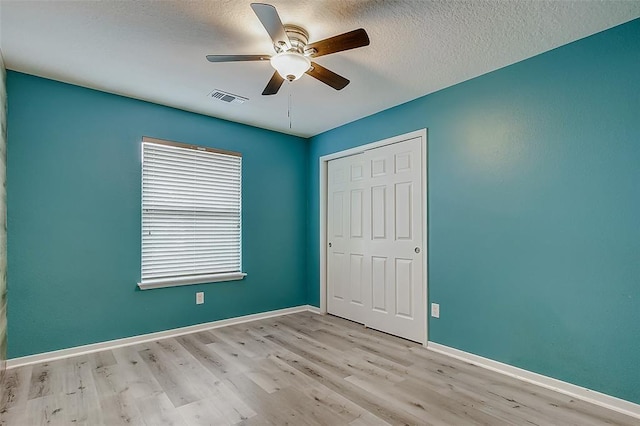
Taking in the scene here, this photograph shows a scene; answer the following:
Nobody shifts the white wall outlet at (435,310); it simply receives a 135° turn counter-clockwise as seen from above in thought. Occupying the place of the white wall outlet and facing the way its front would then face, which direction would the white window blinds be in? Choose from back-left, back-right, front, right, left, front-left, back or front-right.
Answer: back

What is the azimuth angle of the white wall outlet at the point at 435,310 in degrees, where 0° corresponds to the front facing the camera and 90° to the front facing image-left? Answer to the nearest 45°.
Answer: approximately 45°

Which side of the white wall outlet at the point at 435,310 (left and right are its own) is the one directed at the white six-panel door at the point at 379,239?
right

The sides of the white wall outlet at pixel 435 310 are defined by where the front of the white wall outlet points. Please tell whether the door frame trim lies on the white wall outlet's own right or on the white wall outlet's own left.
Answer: on the white wall outlet's own right
